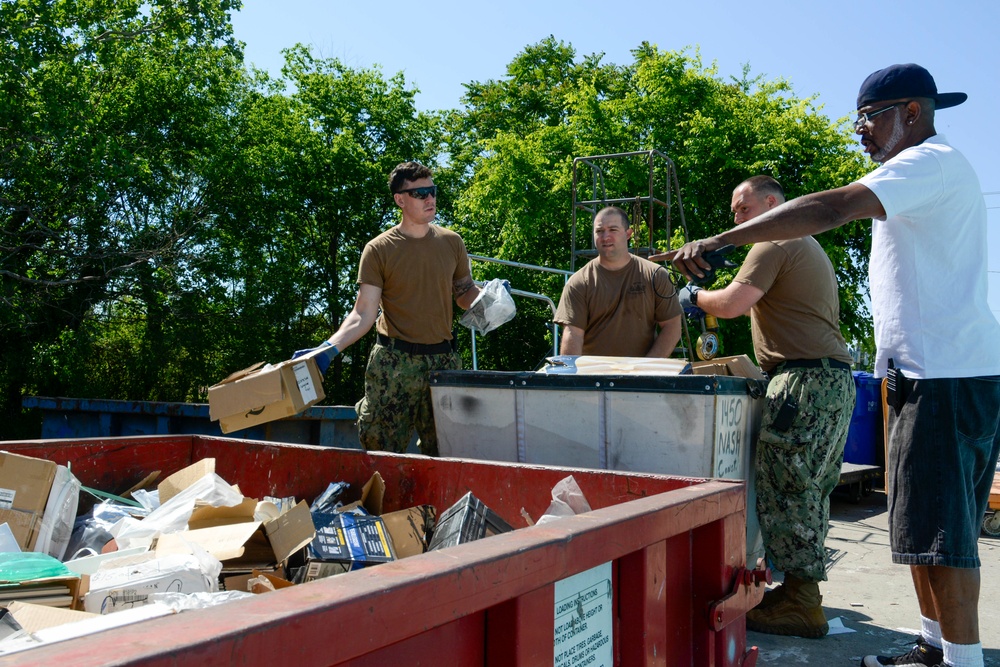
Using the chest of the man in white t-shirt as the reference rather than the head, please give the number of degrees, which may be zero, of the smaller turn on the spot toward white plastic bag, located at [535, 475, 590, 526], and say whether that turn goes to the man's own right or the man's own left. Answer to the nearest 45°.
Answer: approximately 45° to the man's own left

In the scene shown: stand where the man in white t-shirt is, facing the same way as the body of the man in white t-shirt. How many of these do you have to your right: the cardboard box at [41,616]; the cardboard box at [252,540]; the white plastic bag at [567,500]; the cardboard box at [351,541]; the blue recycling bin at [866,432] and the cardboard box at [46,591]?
1

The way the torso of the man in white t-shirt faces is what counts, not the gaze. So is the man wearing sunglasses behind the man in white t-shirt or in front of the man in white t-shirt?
in front

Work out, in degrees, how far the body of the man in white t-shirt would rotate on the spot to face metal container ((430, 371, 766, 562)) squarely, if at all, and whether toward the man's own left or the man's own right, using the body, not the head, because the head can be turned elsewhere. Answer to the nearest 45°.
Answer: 0° — they already face it

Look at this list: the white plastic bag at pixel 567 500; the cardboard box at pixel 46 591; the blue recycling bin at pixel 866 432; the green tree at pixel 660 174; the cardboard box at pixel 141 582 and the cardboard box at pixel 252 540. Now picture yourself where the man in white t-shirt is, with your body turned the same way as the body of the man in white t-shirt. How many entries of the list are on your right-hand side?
2

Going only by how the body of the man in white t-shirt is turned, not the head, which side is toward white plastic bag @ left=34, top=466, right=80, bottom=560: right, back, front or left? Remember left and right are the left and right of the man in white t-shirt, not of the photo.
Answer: front

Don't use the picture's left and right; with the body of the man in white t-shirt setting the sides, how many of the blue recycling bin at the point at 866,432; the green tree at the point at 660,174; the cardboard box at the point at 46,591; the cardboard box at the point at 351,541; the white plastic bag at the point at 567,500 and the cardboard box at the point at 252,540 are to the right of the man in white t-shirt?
2

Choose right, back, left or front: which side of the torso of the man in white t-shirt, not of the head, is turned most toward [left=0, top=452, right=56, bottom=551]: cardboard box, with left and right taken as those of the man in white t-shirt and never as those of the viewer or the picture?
front

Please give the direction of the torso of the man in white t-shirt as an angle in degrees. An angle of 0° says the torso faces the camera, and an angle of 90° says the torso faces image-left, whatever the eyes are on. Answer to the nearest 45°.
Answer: approximately 90°

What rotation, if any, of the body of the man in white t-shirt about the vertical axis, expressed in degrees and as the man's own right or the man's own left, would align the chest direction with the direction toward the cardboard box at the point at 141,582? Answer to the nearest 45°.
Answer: approximately 45° to the man's own left

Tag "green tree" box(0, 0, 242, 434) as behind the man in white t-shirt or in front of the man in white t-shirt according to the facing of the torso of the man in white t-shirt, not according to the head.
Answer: in front

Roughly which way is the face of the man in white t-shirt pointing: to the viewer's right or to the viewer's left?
to the viewer's left

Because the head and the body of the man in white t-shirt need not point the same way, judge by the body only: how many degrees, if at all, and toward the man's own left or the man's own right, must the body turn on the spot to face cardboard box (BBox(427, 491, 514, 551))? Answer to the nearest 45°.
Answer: approximately 45° to the man's own left
